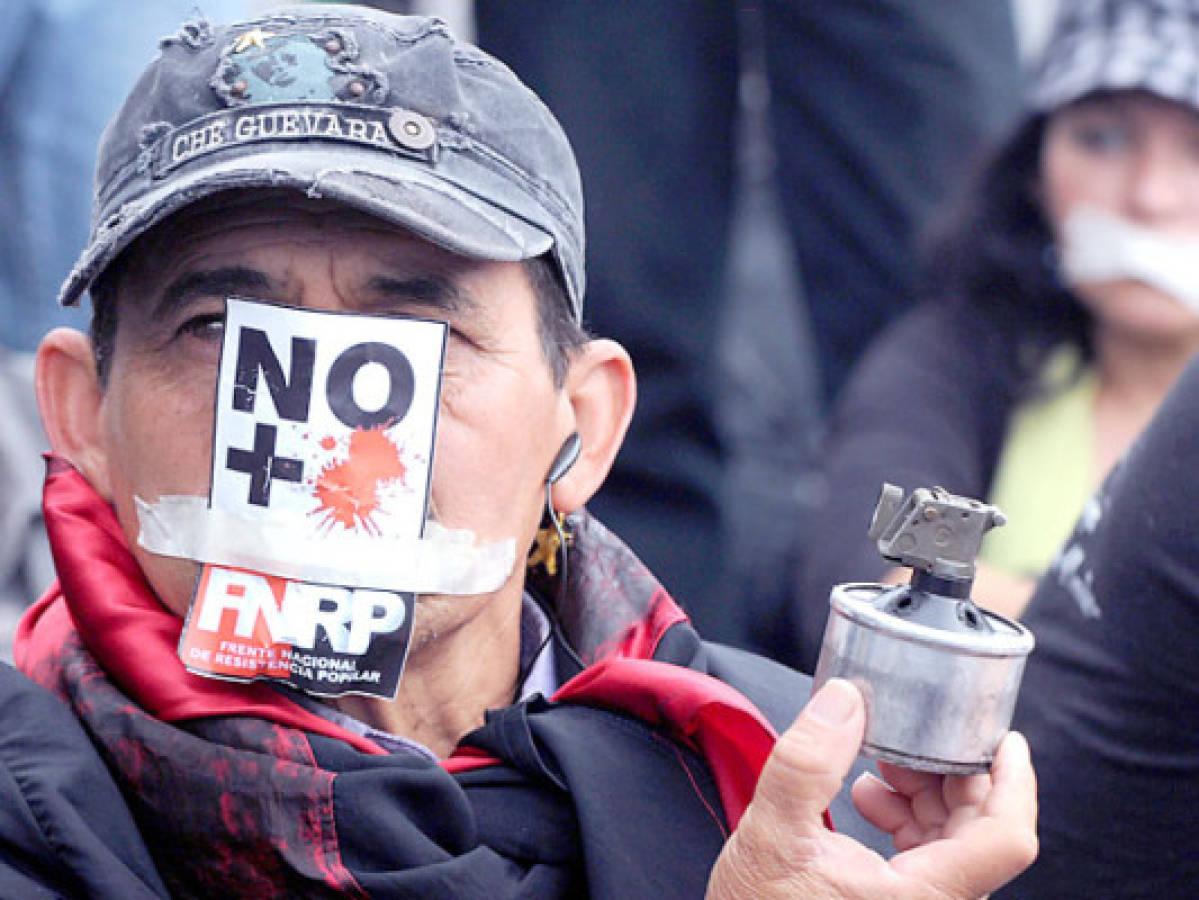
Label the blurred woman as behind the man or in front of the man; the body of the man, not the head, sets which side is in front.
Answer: behind

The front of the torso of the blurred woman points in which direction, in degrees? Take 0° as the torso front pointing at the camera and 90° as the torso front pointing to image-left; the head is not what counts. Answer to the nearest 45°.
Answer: approximately 0°

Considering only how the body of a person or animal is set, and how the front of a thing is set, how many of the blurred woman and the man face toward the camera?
2
